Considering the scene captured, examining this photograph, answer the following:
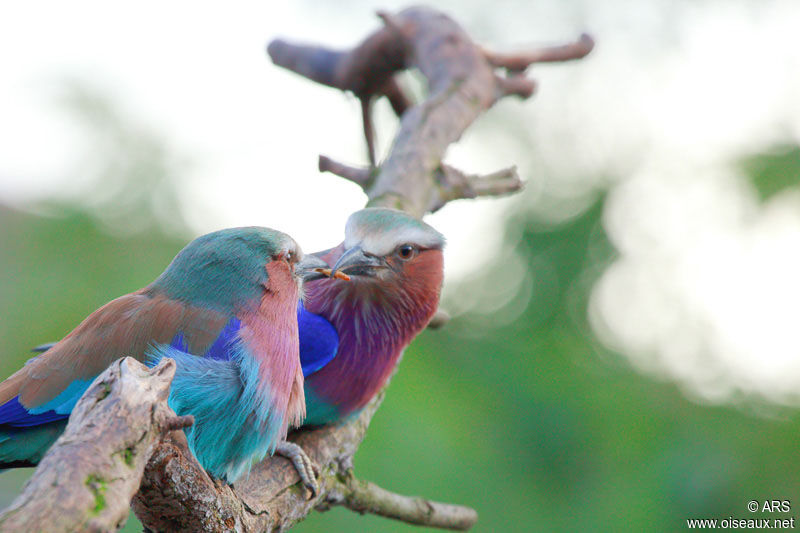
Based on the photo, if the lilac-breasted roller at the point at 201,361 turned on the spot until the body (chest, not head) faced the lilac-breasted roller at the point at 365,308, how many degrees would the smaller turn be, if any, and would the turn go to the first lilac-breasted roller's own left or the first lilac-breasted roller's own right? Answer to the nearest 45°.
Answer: approximately 45° to the first lilac-breasted roller's own left

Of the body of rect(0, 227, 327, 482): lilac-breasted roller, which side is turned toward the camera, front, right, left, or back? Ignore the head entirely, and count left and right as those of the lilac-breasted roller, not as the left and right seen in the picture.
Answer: right

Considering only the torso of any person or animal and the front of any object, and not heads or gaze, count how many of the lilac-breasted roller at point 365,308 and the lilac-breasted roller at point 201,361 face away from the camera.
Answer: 0

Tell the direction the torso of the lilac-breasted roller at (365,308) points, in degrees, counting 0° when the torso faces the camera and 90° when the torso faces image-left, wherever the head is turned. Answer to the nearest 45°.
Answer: approximately 315°

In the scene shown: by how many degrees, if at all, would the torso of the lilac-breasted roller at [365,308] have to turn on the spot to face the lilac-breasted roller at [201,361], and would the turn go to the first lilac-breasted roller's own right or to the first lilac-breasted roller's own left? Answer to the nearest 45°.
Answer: approximately 90° to the first lilac-breasted roller's own right
